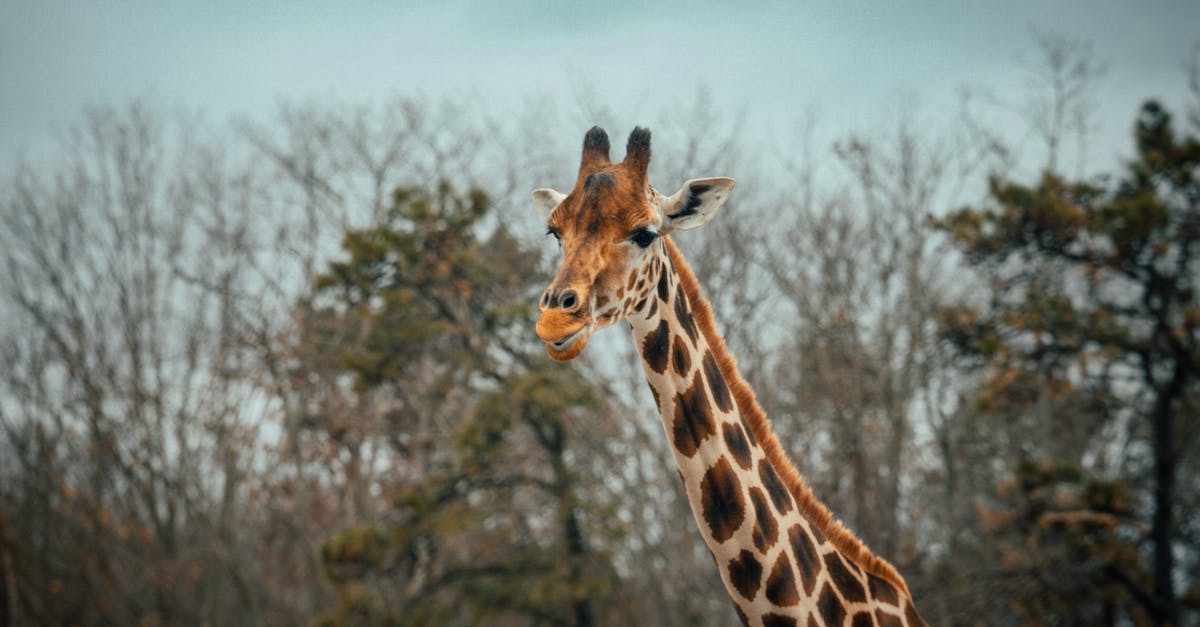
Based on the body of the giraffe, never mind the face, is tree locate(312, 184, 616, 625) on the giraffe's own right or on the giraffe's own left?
on the giraffe's own right

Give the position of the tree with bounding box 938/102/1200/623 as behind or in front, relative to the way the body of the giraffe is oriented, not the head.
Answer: behind

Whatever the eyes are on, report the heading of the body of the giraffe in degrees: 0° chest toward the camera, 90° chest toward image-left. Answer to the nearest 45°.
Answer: approximately 45°
